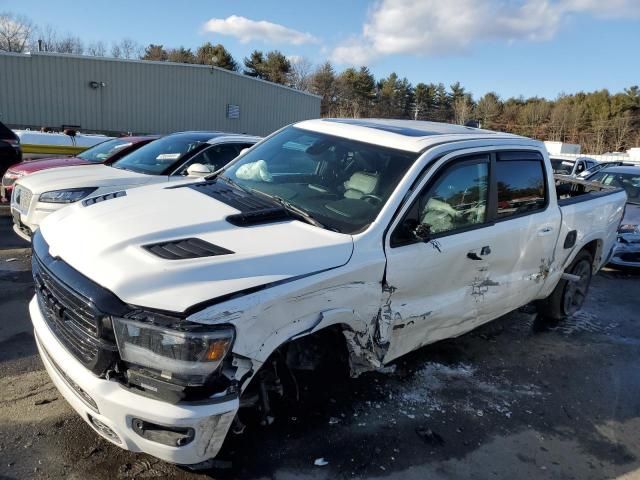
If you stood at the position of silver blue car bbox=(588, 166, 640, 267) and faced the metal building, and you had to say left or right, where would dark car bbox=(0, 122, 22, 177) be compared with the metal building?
left

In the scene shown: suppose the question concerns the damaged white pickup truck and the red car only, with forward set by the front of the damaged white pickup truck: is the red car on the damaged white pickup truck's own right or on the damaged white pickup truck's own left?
on the damaged white pickup truck's own right

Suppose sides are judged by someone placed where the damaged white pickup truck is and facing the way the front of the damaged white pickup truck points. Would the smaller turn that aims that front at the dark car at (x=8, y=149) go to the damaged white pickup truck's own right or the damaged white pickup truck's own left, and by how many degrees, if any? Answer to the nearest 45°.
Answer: approximately 90° to the damaged white pickup truck's own right

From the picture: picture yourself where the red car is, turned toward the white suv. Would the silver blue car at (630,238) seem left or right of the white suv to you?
left

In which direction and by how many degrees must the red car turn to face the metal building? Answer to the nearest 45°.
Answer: approximately 135° to its right

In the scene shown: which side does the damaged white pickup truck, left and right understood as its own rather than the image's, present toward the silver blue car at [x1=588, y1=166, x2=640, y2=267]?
back

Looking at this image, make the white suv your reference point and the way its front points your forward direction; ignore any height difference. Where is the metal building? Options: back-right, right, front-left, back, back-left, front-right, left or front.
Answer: back-right
